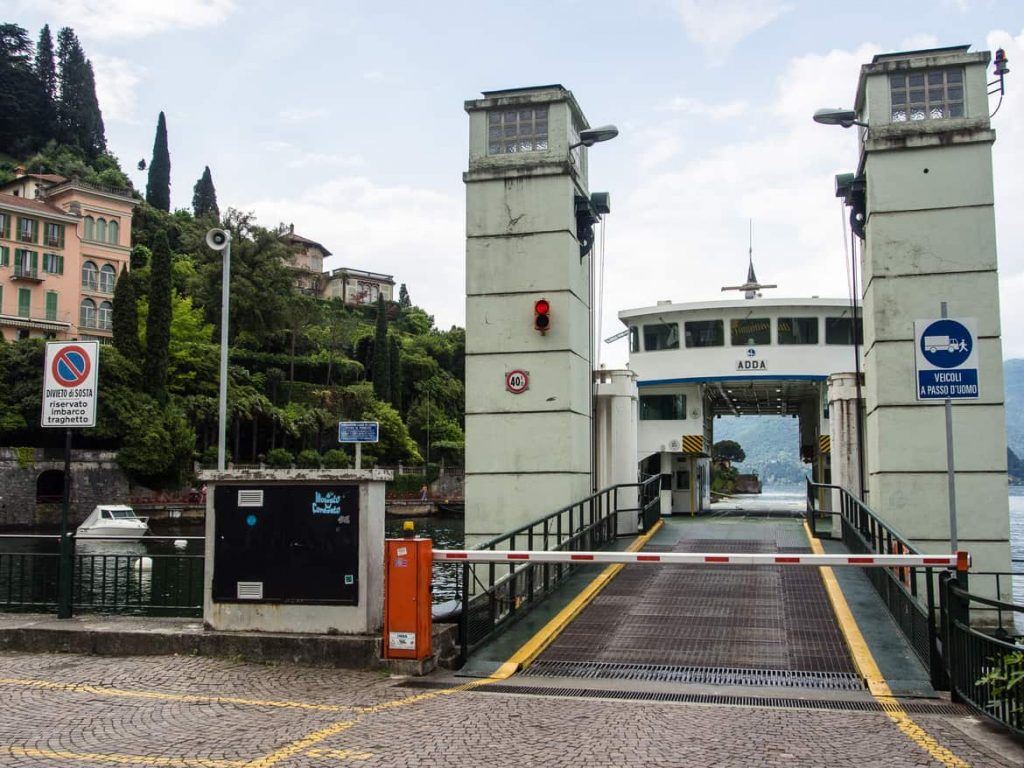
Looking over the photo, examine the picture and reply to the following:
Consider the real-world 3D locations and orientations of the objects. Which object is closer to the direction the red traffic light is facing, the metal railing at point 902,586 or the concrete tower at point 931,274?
the metal railing

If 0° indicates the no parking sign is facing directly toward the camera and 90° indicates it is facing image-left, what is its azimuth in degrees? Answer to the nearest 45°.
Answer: approximately 0°

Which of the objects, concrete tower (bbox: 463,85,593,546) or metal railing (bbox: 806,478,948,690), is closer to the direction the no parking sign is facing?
the metal railing

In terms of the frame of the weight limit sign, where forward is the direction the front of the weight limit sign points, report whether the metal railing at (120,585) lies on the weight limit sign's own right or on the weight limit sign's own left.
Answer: on the weight limit sign's own right

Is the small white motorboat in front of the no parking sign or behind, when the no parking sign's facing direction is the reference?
behind

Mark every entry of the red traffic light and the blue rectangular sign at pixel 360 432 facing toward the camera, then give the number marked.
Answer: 2

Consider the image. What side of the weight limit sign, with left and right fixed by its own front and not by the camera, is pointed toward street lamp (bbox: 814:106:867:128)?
left

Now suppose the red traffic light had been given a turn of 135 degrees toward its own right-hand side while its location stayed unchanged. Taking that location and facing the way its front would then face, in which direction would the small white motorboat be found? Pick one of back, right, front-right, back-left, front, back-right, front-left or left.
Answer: front

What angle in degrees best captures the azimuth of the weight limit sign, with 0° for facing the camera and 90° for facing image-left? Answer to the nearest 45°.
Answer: approximately 0°
